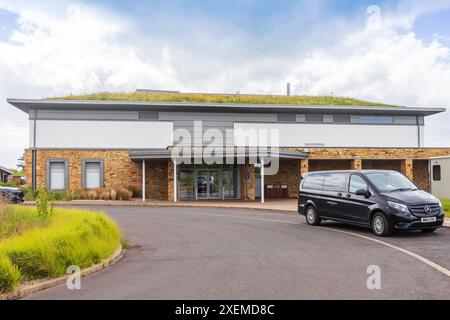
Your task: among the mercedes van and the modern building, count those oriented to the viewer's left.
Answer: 0

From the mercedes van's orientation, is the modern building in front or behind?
behind

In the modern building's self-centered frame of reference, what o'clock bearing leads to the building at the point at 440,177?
The building is roughly at 10 o'clock from the modern building.

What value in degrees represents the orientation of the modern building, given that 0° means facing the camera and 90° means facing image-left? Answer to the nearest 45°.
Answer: approximately 0°

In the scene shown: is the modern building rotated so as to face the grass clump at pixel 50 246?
yes

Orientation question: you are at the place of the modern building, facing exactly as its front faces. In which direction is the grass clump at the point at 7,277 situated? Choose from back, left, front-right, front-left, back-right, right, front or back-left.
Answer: front

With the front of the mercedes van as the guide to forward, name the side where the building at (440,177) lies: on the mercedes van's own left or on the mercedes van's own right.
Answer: on the mercedes van's own left
